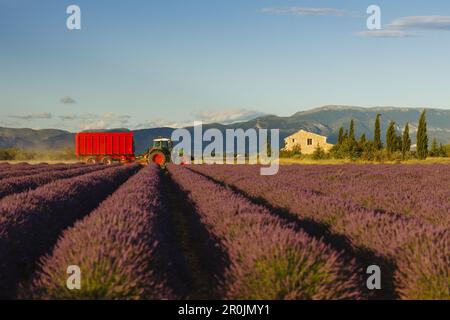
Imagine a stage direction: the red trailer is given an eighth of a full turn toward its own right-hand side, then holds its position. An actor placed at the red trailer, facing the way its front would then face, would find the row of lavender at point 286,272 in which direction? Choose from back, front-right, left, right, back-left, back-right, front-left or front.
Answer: front-right

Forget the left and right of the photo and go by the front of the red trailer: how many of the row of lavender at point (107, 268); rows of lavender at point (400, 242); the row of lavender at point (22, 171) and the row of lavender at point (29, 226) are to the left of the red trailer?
0

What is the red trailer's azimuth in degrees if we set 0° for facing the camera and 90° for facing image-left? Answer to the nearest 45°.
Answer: approximately 270°

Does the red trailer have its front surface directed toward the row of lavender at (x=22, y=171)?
no

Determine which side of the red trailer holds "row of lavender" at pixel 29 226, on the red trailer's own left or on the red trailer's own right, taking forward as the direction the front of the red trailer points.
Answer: on the red trailer's own right

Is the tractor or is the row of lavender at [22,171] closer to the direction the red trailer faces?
the tractor

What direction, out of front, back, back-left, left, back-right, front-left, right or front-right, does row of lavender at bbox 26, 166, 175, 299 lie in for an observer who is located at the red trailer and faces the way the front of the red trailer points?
right

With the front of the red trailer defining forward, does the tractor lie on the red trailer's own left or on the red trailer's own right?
on the red trailer's own right

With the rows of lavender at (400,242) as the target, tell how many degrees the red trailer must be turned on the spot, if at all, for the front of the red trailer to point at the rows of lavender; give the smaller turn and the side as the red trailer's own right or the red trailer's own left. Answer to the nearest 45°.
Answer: approximately 90° to the red trailer's own right
